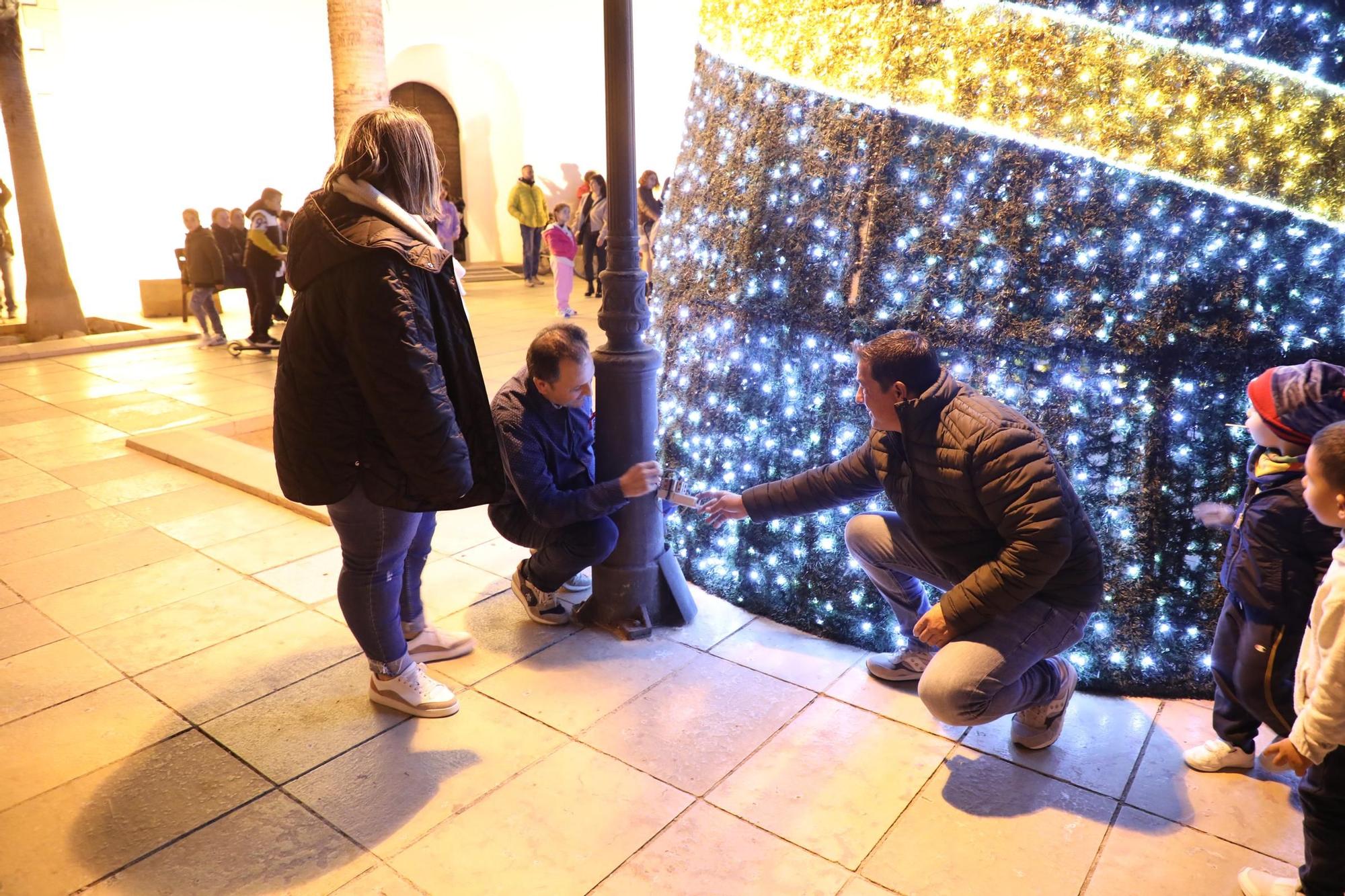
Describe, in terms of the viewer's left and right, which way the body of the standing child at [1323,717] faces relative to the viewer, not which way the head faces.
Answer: facing to the left of the viewer

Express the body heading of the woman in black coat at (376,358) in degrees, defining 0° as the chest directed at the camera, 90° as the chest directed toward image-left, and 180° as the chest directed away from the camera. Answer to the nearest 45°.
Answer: approximately 270°

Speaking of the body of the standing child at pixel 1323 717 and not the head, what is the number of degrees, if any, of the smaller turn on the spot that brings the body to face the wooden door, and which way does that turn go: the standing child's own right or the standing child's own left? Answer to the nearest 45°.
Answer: approximately 45° to the standing child's own right

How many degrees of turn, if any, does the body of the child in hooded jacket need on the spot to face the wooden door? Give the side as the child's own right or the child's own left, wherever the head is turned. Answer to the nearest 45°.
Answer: approximately 45° to the child's own right

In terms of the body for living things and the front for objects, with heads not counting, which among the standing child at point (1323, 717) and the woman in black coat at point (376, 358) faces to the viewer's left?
the standing child

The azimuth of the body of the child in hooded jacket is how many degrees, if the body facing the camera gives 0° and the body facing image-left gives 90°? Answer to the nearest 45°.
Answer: approximately 90°

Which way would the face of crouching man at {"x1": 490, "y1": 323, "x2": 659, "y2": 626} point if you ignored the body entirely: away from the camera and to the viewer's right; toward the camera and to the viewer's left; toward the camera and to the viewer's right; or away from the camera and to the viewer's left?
toward the camera and to the viewer's right
